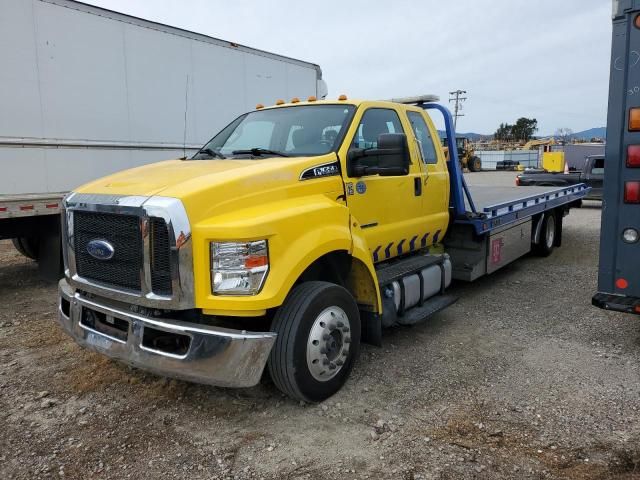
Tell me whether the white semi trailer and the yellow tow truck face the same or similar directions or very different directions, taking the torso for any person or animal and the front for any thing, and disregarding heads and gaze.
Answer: very different directions

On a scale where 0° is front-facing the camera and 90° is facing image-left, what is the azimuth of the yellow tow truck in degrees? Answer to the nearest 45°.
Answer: approximately 45°

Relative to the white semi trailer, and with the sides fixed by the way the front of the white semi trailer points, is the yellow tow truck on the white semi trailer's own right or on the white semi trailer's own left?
on the white semi trailer's own right

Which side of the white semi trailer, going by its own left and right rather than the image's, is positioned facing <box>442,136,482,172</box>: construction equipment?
front

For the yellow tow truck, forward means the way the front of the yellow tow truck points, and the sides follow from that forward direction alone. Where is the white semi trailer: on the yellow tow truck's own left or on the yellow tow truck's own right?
on the yellow tow truck's own right

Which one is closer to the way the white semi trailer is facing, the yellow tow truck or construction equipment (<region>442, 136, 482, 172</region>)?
the construction equipment
